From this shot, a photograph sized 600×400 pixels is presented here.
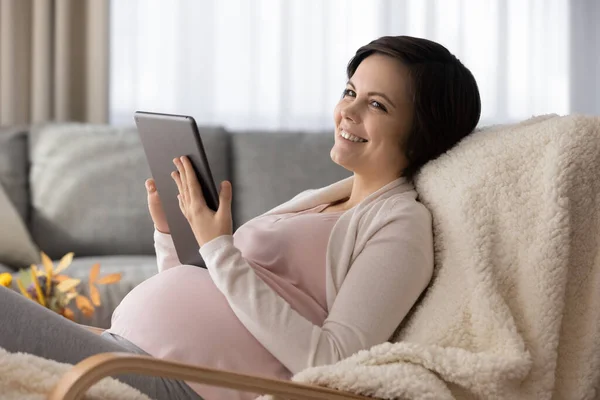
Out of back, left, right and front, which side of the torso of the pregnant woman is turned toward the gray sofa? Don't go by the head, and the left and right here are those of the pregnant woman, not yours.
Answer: right

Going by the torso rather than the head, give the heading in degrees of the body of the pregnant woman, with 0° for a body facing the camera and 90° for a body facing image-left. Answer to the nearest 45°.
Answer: approximately 90°

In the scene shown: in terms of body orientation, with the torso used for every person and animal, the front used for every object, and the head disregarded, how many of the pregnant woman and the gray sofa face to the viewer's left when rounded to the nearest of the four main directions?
1

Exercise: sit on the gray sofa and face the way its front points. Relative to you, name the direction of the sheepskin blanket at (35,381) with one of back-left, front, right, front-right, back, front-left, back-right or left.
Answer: front

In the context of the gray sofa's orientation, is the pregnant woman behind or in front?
in front

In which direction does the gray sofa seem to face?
toward the camera

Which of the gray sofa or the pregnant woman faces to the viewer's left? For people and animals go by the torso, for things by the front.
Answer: the pregnant woman

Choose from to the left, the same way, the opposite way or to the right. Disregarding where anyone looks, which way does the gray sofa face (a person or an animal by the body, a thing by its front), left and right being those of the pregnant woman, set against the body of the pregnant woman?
to the left
